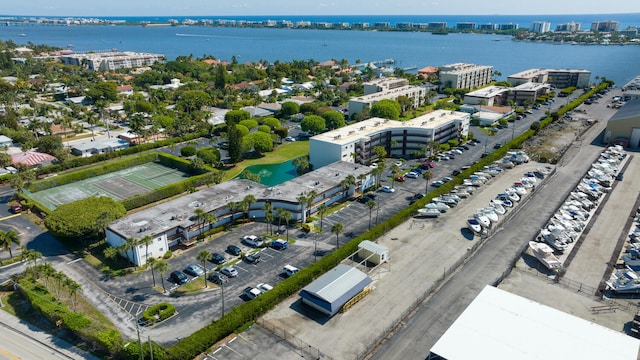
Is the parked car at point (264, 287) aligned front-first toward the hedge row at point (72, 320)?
no

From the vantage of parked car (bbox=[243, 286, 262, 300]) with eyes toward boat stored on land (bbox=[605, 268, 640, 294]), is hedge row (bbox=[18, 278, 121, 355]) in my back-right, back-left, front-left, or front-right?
back-right

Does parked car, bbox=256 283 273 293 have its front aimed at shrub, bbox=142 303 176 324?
no

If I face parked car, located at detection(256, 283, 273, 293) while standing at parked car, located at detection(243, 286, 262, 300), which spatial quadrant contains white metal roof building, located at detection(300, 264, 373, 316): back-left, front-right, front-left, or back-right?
front-right

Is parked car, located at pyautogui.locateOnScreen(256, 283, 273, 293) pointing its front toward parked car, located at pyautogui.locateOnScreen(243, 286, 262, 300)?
no
